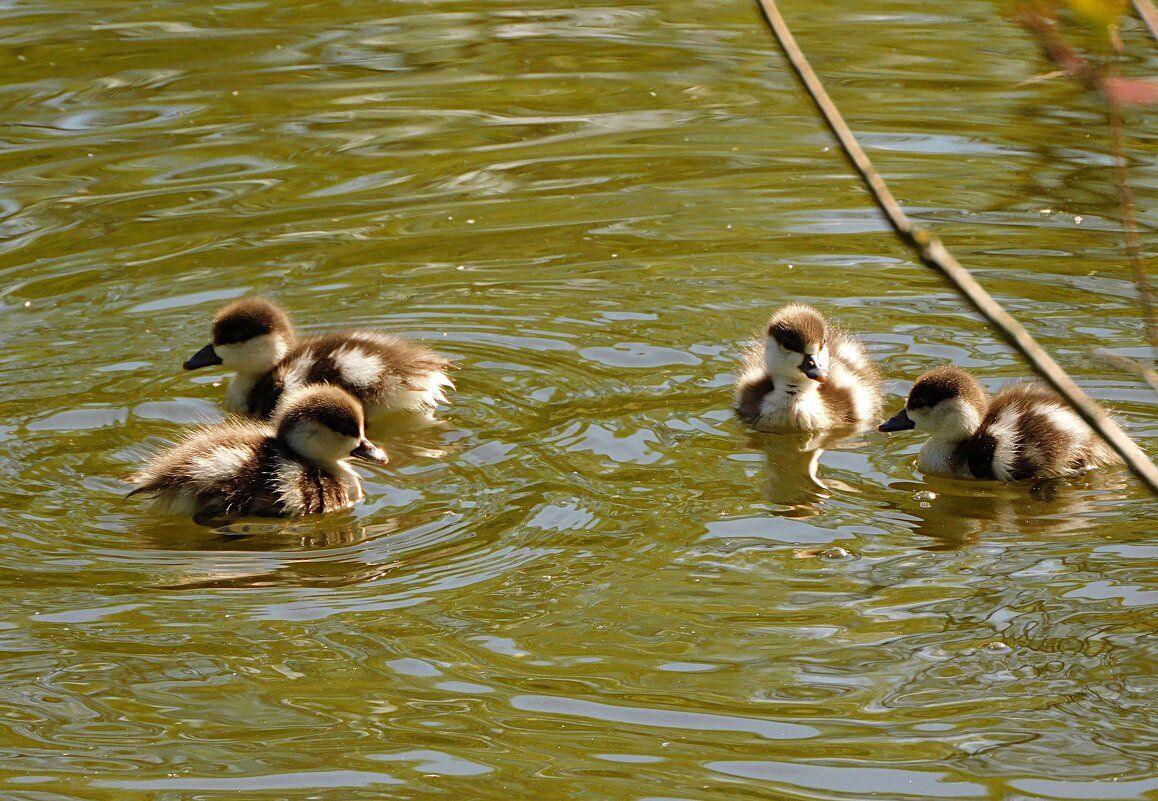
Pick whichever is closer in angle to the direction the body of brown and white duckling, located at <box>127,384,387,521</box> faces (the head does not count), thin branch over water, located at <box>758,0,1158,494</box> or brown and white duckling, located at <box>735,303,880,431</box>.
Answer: the brown and white duckling

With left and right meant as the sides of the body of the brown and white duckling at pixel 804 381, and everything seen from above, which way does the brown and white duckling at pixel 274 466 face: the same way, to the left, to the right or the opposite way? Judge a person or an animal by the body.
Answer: to the left

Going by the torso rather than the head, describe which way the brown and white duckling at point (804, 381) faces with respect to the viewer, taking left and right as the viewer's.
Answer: facing the viewer

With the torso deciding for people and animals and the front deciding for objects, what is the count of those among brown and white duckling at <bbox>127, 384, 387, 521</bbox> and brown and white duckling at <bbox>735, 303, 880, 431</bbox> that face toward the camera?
1

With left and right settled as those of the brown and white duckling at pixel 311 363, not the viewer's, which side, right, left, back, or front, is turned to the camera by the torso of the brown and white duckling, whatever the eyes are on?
left

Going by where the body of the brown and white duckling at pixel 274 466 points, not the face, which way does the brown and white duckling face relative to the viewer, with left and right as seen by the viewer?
facing to the right of the viewer

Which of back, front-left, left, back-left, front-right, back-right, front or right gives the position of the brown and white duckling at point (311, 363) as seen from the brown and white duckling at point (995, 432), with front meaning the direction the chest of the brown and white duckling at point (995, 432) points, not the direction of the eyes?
front

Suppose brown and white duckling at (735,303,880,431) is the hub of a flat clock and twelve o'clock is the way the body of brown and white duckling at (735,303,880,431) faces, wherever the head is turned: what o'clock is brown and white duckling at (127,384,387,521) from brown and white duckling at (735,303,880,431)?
brown and white duckling at (127,384,387,521) is roughly at 2 o'clock from brown and white duckling at (735,303,880,431).

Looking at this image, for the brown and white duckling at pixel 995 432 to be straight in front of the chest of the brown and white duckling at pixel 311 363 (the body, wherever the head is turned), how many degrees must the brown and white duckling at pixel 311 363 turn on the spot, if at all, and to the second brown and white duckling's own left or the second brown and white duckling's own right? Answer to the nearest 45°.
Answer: approximately 135° to the second brown and white duckling's own left

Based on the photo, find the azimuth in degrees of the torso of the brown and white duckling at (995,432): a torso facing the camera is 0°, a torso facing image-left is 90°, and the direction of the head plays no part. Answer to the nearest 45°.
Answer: approximately 90°

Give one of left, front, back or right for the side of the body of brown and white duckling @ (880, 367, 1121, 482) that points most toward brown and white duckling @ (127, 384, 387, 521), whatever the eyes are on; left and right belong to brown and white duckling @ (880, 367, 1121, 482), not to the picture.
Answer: front
